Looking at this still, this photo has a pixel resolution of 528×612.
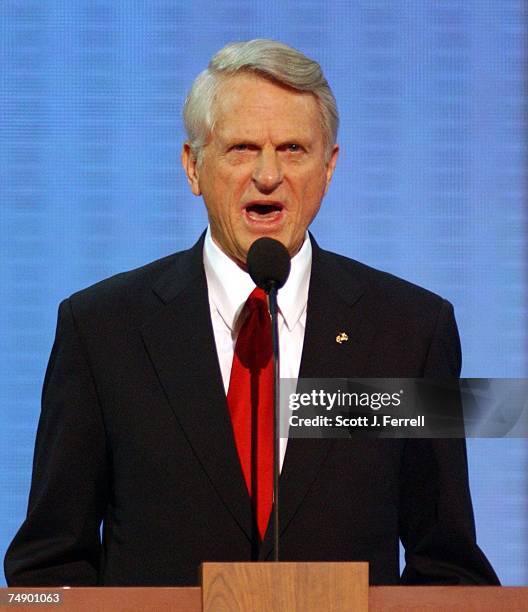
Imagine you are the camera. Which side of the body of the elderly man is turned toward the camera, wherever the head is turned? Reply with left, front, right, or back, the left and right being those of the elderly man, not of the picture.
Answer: front
